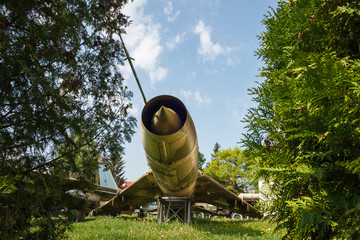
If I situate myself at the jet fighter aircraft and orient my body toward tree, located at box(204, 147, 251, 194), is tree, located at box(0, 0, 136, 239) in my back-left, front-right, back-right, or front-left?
back-left
